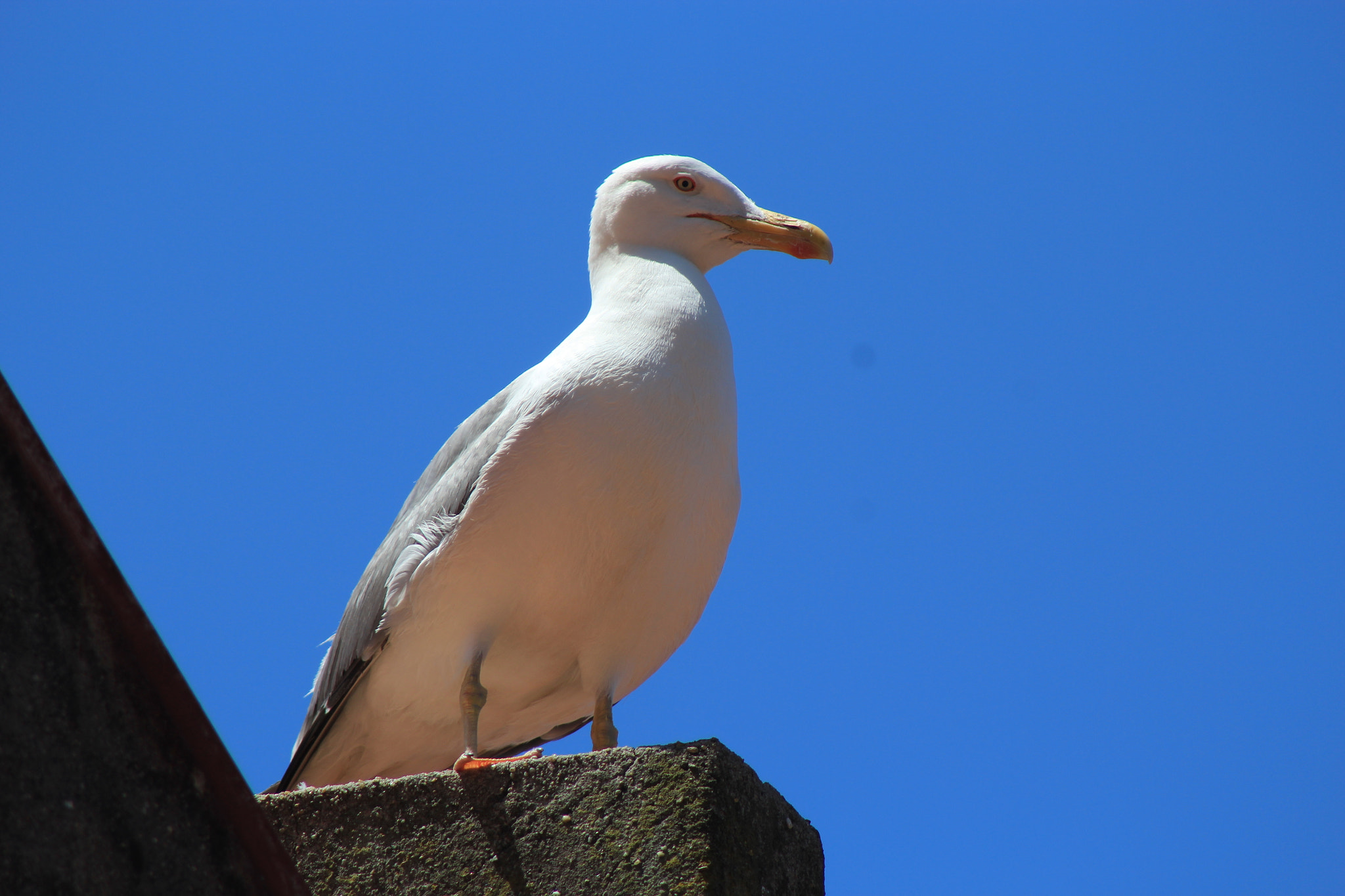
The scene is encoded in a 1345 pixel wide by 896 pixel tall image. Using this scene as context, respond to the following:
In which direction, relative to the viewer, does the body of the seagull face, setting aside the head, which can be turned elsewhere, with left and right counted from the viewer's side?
facing the viewer and to the right of the viewer
